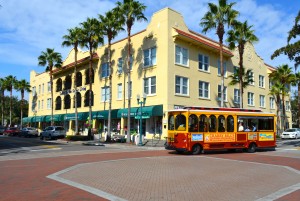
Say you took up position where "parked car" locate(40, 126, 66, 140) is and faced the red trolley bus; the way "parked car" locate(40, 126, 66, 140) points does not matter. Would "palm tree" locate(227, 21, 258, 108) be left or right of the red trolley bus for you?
left
